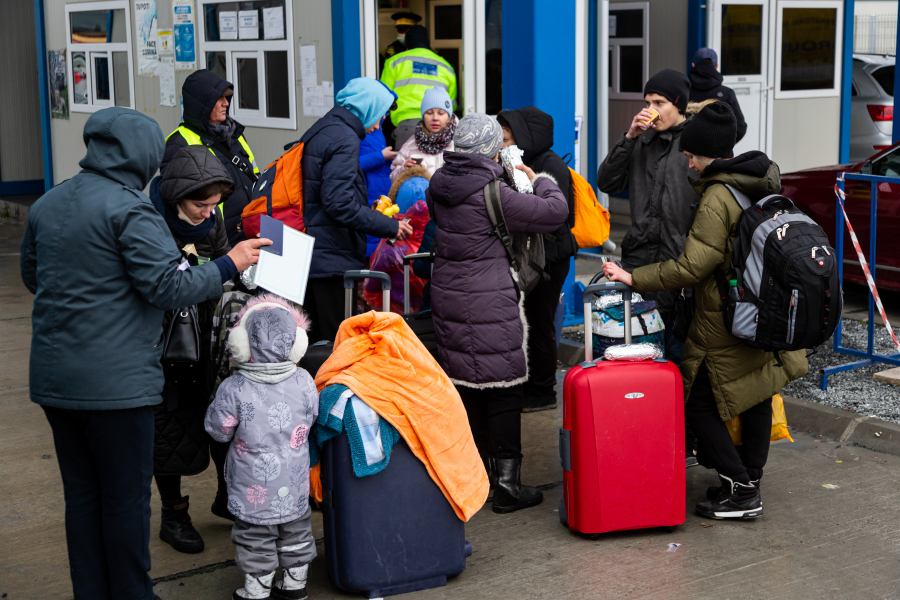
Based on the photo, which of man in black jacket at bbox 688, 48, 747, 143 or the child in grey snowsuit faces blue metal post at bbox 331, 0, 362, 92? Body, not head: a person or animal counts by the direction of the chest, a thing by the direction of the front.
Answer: the child in grey snowsuit

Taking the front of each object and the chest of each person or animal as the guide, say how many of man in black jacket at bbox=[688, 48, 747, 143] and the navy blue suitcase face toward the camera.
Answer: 1

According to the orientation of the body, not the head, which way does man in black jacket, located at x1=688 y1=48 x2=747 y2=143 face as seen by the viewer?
away from the camera

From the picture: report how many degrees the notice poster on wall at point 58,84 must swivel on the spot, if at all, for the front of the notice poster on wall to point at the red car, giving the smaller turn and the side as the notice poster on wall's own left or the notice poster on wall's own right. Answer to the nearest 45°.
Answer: approximately 90° to the notice poster on wall's own left

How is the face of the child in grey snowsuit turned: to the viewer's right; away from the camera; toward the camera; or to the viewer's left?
away from the camera
